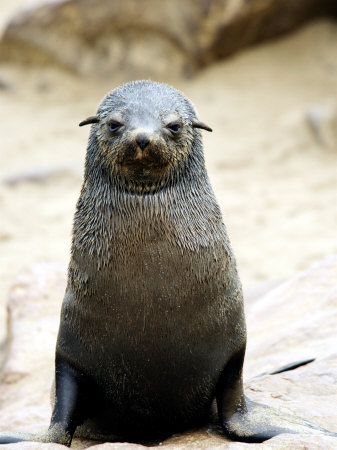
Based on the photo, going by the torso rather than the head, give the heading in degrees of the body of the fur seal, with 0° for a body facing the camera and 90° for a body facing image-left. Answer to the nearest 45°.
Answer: approximately 0°
